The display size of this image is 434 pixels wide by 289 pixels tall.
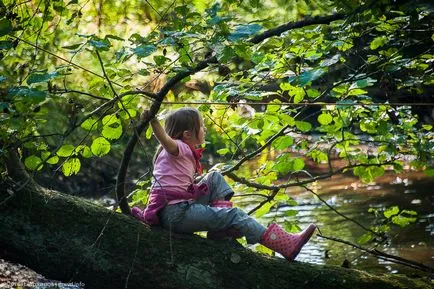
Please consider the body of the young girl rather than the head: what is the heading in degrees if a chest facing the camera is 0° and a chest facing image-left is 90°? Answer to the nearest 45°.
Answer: approximately 270°

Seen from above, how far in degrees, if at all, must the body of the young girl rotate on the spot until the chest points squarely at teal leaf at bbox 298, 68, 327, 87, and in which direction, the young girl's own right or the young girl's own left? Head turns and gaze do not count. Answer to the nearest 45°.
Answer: approximately 45° to the young girl's own right

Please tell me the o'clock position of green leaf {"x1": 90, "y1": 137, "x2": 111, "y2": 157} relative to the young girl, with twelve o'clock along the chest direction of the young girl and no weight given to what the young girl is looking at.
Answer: The green leaf is roughly at 5 o'clock from the young girl.
